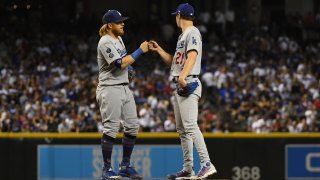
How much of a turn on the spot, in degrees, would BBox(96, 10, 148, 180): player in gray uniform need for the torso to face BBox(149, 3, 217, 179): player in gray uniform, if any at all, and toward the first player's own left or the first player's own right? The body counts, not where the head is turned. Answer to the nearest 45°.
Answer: approximately 45° to the first player's own left

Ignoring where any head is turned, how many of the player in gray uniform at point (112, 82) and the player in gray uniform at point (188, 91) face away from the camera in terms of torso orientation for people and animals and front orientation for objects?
0

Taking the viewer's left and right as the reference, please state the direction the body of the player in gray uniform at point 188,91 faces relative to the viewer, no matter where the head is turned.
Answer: facing the viewer and to the left of the viewer

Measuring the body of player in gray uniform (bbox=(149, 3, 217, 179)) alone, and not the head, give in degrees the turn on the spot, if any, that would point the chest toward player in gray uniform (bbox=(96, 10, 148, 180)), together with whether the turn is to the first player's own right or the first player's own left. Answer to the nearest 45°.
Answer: approximately 45° to the first player's own right

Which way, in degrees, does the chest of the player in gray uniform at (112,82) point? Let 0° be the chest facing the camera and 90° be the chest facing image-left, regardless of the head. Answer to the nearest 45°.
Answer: approximately 315°

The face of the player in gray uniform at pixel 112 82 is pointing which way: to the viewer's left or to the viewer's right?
to the viewer's right
